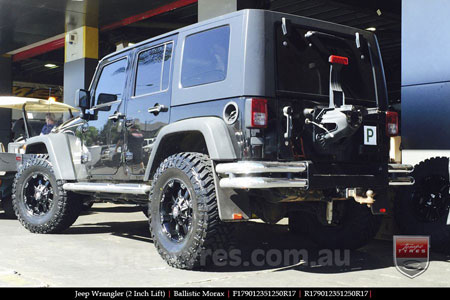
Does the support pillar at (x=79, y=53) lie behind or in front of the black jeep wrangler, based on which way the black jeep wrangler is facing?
in front

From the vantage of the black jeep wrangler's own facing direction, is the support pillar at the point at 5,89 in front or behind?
in front

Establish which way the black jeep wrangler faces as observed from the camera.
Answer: facing away from the viewer and to the left of the viewer

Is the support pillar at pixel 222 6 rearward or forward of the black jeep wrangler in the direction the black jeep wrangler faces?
forward
